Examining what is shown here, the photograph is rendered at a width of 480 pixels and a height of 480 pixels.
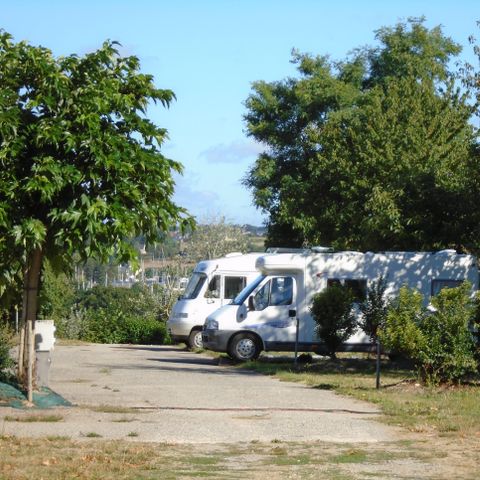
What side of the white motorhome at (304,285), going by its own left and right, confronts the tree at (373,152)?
right

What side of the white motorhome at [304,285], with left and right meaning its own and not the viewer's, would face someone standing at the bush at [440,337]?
left

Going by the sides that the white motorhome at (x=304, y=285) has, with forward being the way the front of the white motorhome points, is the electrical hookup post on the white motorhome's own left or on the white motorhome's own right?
on the white motorhome's own left

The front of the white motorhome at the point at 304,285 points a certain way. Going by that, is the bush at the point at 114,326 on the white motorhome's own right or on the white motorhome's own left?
on the white motorhome's own right

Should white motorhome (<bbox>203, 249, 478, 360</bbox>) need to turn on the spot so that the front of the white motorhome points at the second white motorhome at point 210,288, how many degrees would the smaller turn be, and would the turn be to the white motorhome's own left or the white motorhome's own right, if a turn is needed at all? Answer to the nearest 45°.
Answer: approximately 45° to the white motorhome's own right

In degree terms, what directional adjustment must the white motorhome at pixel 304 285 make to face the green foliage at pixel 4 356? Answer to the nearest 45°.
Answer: approximately 45° to its left

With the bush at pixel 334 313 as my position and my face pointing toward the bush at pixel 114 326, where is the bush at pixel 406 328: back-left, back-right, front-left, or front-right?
back-left

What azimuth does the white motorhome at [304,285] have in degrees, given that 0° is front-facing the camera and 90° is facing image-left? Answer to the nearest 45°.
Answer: approximately 90°

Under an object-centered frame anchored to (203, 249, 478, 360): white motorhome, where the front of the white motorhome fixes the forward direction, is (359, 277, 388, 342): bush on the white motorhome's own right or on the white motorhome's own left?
on the white motorhome's own left

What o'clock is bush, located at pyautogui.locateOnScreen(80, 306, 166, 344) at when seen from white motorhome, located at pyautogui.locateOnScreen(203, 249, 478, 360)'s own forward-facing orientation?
The bush is roughly at 2 o'clock from the white motorhome.
